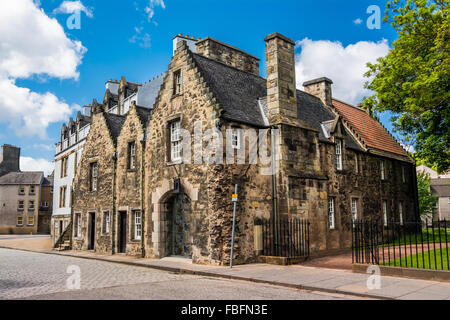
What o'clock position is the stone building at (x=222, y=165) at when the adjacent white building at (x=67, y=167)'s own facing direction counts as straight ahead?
The stone building is roughly at 10 o'clock from the adjacent white building.

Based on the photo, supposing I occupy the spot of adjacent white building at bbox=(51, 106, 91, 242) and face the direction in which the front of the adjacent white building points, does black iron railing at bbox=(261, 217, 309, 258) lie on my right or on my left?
on my left

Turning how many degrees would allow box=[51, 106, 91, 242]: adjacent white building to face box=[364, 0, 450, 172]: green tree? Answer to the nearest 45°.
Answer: approximately 90° to its left

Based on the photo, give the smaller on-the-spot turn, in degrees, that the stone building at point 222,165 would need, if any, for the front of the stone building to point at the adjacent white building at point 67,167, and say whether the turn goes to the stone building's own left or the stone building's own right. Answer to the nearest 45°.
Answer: approximately 90° to the stone building's own right

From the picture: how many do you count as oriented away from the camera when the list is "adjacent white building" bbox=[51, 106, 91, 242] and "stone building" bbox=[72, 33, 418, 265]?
0

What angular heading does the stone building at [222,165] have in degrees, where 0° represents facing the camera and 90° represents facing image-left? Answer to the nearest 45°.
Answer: approximately 45°
